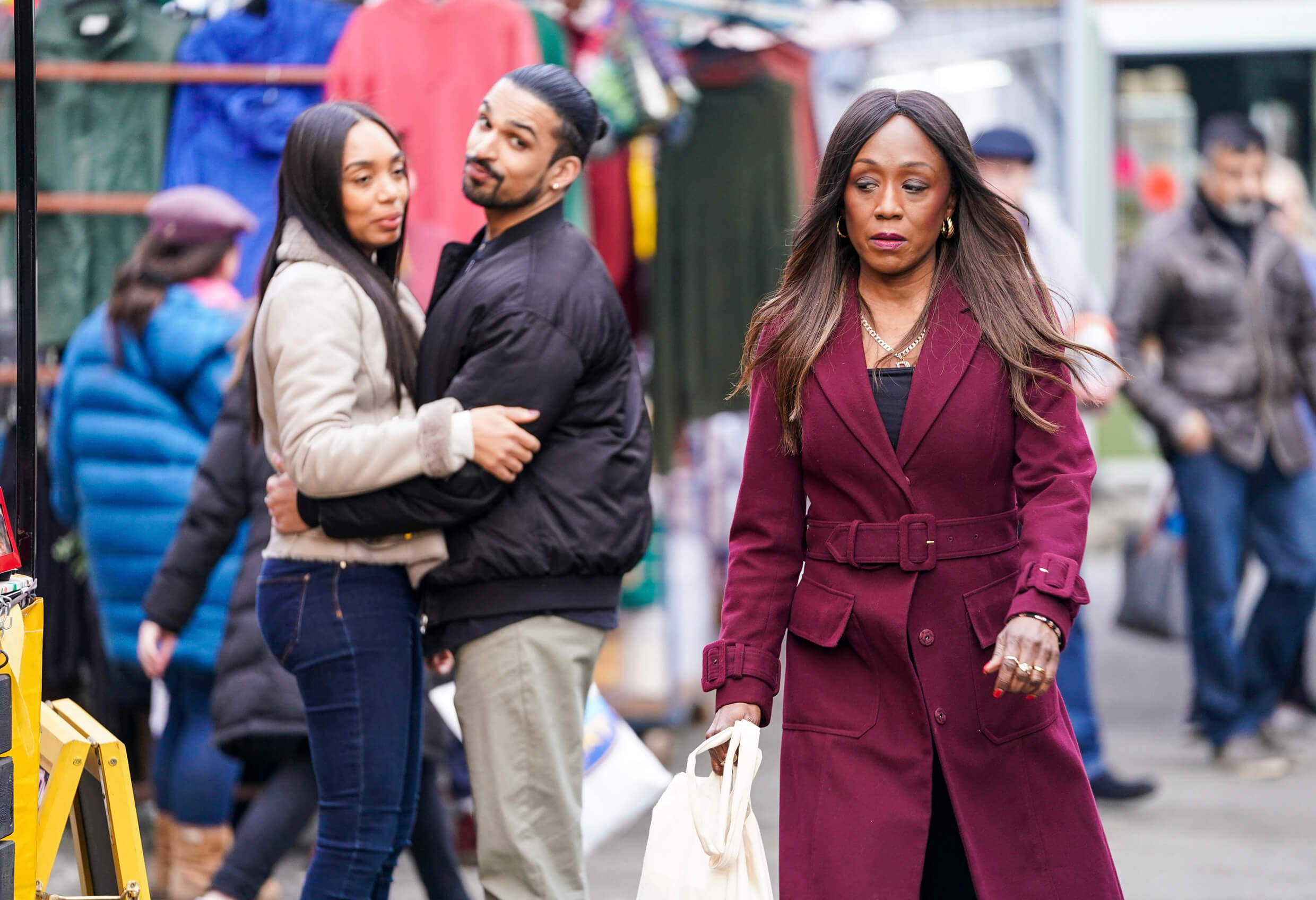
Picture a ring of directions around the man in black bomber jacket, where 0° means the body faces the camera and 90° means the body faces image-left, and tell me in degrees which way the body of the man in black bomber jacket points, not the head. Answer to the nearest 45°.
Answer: approximately 90°

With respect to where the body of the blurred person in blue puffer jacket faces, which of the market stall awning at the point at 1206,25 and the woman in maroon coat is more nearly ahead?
the market stall awning

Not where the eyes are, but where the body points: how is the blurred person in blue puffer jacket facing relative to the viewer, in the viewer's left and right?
facing away from the viewer and to the right of the viewer

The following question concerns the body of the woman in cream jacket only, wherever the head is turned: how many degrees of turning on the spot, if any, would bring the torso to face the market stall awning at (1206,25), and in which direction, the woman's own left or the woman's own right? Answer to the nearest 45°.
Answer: approximately 45° to the woman's own left

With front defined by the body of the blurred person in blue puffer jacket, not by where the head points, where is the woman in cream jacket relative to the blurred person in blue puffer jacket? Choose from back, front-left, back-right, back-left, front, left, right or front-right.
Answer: back-right

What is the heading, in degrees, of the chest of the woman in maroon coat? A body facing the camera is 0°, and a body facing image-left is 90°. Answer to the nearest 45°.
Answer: approximately 0°

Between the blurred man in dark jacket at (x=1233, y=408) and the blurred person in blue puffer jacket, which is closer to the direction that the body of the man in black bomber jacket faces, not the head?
the blurred person in blue puffer jacket

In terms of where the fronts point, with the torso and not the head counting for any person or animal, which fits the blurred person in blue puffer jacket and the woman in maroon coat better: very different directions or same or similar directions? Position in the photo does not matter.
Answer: very different directions

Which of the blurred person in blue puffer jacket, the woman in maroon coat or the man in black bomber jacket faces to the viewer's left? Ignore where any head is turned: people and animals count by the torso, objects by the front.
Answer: the man in black bomber jacket

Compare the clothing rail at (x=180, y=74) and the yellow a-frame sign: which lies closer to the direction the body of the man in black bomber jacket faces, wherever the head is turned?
the yellow a-frame sign

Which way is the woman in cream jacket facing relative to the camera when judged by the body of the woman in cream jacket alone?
to the viewer's right

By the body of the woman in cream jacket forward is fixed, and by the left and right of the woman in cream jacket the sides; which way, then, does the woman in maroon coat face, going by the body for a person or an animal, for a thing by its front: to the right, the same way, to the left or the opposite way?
to the right

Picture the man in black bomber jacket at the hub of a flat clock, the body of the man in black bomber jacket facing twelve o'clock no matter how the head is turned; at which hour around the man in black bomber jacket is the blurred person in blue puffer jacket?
The blurred person in blue puffer jacket is roughly at 2 o'clock from the man in black bomber jacket.
